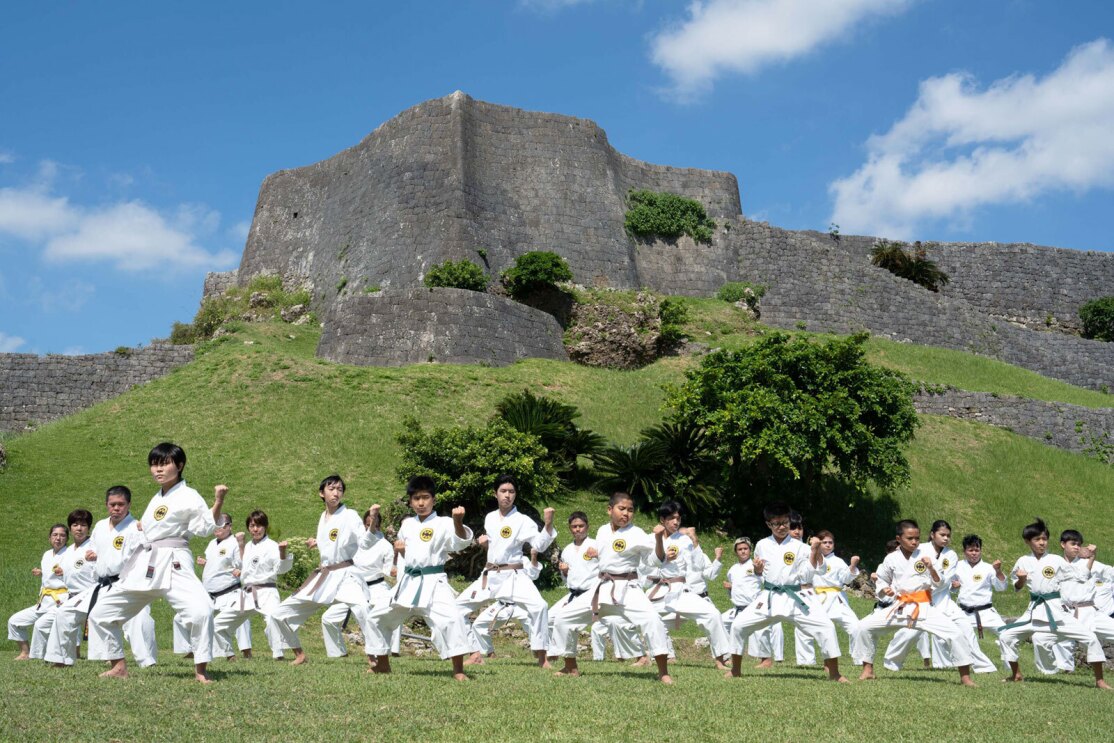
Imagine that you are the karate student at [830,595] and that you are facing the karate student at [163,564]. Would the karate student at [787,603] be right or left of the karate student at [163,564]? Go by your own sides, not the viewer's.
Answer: left

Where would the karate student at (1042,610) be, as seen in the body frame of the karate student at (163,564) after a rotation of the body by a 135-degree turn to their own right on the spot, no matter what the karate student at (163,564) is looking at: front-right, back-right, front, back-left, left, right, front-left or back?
right

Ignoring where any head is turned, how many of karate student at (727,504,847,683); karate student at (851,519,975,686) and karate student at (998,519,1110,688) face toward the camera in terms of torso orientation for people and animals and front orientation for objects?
3

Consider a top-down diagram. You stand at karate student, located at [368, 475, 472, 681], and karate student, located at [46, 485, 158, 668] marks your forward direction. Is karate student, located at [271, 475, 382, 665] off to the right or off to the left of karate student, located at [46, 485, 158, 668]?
right

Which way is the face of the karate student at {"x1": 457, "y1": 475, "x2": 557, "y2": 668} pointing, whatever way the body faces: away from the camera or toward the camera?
toward the camera

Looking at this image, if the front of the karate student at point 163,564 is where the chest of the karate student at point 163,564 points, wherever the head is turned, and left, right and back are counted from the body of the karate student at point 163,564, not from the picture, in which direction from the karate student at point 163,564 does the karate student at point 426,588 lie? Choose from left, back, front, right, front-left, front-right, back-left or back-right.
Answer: back-left

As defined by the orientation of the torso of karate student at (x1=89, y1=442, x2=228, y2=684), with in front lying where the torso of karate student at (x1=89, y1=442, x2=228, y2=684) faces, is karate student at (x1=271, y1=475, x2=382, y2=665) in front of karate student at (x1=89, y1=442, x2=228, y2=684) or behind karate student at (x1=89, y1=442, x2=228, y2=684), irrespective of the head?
behind

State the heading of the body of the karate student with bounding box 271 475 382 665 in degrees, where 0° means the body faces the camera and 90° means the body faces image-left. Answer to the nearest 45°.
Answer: approximately 45°

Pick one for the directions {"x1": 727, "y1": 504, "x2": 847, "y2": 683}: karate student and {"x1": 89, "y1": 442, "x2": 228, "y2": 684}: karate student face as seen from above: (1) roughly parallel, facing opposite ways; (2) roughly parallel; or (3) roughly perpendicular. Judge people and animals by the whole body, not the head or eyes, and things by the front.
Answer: roughly parallel

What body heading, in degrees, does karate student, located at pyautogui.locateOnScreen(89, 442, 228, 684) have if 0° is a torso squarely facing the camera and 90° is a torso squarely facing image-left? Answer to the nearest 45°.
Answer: approximately 45°

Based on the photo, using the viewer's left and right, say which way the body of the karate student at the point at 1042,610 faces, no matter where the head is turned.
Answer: facing the viewer

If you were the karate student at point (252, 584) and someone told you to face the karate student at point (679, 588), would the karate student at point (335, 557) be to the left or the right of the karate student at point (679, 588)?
right

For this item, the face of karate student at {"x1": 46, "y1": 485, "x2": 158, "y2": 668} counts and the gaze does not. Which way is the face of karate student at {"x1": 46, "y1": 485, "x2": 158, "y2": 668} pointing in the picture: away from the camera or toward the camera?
toward the camera

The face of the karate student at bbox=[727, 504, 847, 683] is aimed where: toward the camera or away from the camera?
toward the camera

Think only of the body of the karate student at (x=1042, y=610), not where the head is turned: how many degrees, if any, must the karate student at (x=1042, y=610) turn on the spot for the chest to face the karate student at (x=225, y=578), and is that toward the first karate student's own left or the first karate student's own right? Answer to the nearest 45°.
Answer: approximately 90° to the first karate student's own right

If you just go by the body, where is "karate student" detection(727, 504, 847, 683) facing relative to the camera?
toward the camera

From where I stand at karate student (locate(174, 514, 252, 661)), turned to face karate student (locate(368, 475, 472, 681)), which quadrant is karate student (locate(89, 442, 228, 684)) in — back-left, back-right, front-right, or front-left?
front-right
